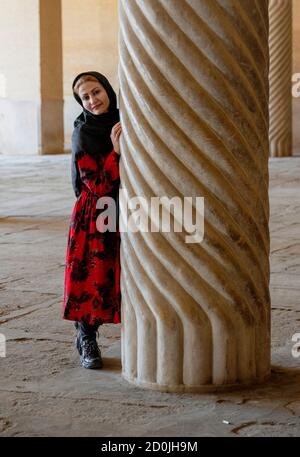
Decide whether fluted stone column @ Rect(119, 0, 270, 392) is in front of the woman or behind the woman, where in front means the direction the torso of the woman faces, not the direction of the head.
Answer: in front

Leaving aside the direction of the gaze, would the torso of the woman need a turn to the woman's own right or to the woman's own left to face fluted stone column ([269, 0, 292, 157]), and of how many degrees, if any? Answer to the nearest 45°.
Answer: approximately 180°

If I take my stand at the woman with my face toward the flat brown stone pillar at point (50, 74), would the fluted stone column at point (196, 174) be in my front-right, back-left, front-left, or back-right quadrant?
back-right

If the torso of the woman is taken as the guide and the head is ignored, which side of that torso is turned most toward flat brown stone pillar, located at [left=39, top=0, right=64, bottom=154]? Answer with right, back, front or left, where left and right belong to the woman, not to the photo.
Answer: back

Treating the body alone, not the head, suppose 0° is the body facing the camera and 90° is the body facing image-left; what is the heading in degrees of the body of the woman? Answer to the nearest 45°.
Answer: approximately 0°
